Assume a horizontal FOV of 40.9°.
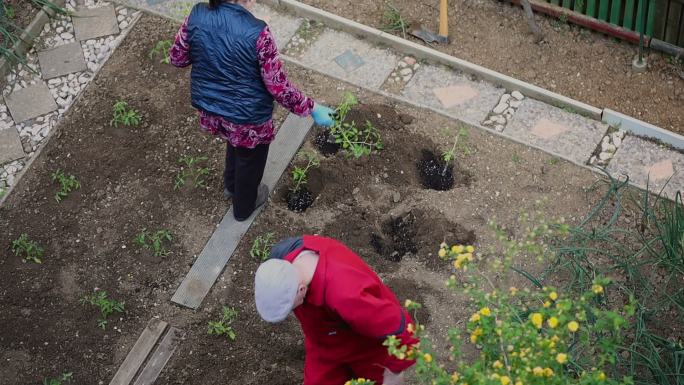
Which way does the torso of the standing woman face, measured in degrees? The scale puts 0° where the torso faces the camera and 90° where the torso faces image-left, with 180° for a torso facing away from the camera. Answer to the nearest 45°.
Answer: approximately 225°

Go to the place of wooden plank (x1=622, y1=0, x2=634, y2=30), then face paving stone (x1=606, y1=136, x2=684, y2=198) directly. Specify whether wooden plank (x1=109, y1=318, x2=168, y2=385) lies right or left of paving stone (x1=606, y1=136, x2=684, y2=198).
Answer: right

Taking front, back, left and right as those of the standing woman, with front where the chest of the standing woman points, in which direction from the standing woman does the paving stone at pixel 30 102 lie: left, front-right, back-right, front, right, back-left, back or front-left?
left

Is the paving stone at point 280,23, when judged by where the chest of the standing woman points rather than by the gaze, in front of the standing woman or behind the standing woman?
in front

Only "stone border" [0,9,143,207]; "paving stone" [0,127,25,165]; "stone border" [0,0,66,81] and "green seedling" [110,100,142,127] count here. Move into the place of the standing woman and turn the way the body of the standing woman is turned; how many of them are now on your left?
4

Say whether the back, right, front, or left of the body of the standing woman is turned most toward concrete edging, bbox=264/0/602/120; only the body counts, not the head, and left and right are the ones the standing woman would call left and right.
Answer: front

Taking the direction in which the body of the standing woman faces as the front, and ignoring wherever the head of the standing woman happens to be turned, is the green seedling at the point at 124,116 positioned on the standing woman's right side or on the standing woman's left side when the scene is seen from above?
on the standing woman's left side

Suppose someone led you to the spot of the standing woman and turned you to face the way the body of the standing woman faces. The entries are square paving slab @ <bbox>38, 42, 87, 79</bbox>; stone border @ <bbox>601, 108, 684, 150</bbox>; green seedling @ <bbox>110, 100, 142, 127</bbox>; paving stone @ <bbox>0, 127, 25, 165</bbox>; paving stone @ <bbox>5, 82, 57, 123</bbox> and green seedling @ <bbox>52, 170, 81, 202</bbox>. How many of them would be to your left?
5

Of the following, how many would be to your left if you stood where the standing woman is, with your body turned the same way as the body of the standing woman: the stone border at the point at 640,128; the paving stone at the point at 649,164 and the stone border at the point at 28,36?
1

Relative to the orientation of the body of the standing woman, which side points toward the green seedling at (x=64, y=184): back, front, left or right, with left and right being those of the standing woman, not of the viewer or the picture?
left

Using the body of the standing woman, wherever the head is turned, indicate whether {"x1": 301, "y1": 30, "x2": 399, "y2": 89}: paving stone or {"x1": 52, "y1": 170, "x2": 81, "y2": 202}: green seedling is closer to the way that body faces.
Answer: the paving stone

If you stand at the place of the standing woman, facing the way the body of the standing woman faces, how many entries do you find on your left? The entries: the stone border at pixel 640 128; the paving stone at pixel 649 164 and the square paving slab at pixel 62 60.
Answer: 1

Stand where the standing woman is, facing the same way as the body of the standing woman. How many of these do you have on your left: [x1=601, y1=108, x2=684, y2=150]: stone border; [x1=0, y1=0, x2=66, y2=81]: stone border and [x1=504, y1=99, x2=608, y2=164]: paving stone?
1

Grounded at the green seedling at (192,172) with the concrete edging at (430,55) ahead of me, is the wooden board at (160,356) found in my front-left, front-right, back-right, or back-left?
back-right

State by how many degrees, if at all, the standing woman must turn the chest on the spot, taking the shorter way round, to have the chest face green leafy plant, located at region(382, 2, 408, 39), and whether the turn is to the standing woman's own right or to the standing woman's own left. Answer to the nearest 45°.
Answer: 0° — they already face it
